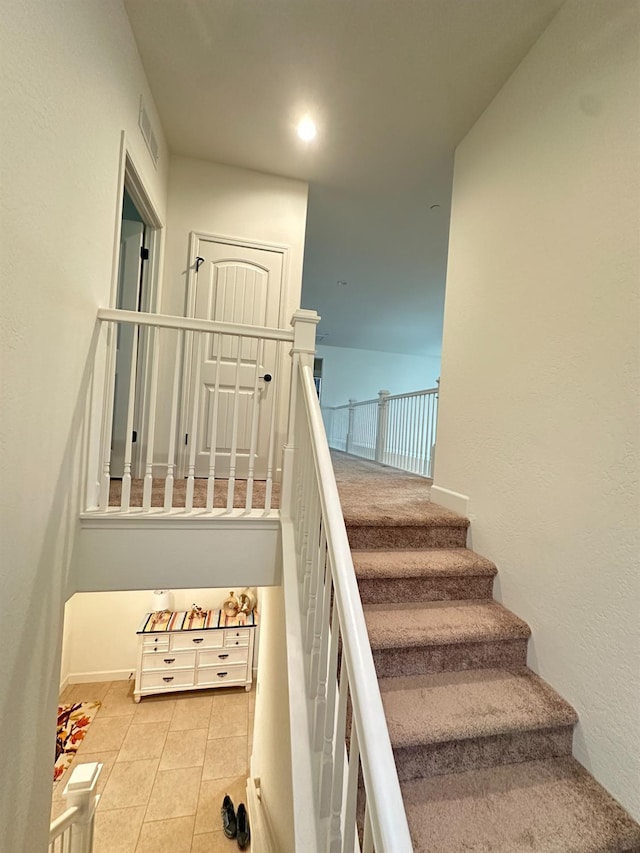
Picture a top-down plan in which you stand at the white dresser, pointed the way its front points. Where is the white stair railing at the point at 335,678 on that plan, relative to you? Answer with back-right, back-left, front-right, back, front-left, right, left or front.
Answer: front

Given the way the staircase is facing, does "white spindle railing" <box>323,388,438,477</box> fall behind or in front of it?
behind

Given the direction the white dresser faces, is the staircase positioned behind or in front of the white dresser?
in front

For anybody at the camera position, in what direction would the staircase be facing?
facing the viewer

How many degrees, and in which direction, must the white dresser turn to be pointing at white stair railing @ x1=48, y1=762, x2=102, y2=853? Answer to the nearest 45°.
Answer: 0° — it already faces it

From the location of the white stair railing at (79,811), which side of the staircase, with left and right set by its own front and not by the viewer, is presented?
right

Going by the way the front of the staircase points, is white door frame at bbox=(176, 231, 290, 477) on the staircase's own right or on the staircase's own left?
on the staircase's own right

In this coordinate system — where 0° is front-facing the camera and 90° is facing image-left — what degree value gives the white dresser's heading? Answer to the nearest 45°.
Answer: approximately 0°

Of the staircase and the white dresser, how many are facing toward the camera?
2
